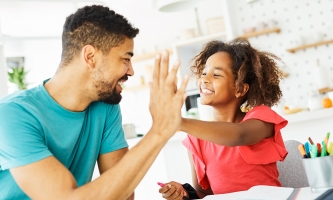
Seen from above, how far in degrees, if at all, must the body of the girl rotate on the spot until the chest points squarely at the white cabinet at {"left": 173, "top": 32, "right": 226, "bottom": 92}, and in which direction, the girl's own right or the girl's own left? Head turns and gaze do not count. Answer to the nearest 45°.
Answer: approximately 135° to the girl's own right

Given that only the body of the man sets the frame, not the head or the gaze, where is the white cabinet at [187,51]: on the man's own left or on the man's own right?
on the man's own left

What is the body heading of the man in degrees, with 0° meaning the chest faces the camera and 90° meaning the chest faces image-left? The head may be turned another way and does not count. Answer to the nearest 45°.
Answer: approximately 315°

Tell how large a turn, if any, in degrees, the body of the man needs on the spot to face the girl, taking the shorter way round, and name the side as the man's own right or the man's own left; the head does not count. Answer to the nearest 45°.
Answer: approximately 45° to the man's own left

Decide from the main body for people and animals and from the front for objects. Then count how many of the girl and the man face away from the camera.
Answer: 0

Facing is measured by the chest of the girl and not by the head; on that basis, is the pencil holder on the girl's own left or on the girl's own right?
on the girl's own left

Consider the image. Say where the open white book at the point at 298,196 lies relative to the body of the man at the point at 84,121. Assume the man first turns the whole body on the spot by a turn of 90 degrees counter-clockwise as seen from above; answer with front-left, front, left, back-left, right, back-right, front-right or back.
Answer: right

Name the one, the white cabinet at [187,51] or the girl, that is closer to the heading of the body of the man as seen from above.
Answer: the girl

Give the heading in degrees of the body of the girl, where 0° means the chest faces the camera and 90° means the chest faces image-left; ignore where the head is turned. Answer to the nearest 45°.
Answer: approximately 45°

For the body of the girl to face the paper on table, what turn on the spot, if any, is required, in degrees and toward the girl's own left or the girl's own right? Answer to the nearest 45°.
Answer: approximately 45° to the girl's own left

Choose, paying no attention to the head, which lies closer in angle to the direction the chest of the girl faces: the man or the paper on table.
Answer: the man

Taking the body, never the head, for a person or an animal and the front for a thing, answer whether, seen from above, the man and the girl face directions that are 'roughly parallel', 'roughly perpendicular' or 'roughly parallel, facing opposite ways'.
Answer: roughly perpendicular

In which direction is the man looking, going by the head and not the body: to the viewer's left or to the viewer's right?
to the viewer's right

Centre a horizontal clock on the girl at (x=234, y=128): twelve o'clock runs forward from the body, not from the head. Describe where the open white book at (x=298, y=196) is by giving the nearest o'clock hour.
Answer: The open white book is roughly at 10 o'clock from the girl.

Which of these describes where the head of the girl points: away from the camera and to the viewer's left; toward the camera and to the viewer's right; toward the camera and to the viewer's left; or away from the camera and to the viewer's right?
toward the camera and to the viewer's left

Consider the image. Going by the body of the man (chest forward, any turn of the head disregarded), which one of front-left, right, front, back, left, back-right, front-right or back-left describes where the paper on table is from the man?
front
